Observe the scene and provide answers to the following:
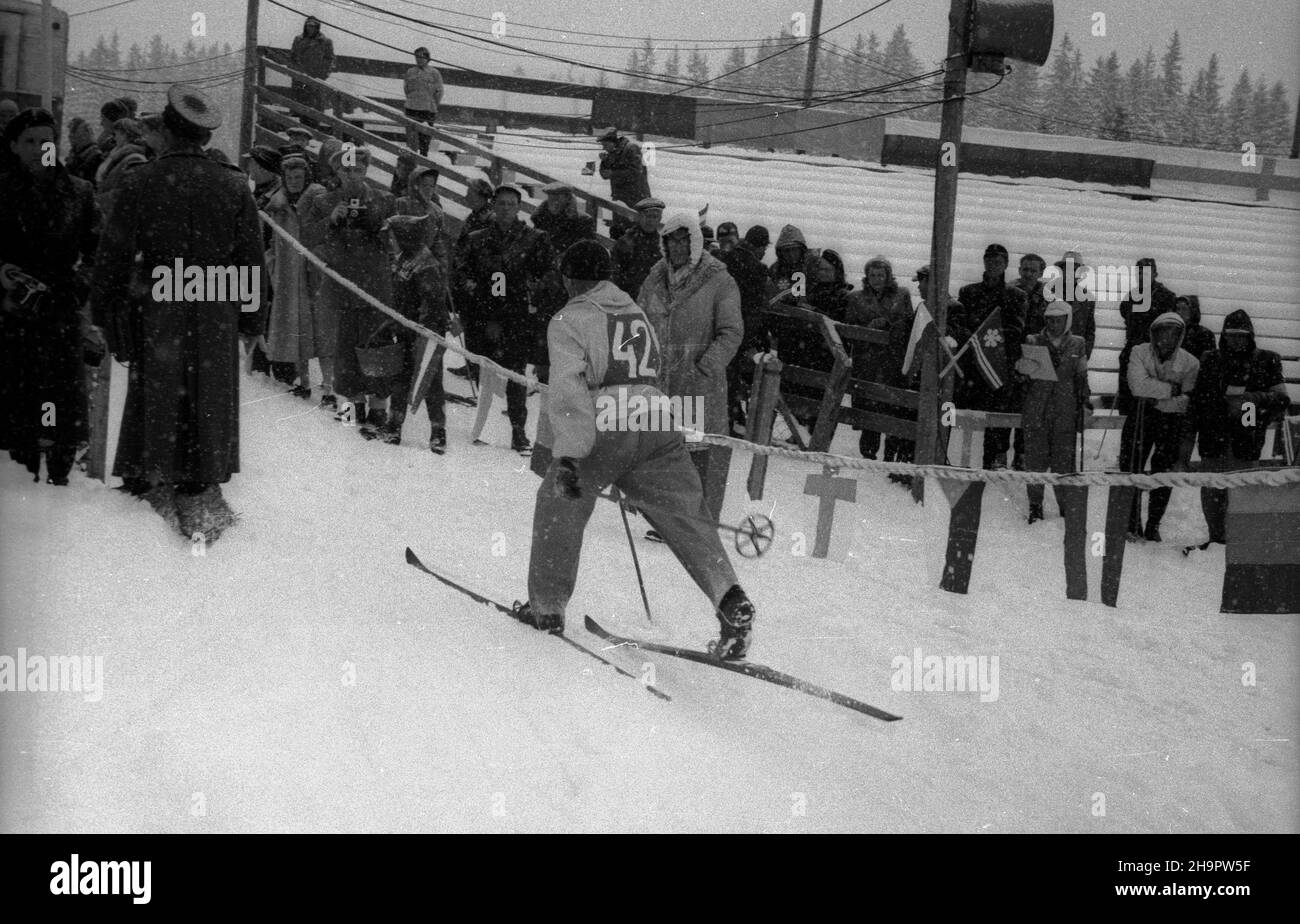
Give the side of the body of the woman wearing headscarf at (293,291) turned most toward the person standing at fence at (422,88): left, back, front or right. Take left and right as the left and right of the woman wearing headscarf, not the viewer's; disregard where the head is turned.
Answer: back

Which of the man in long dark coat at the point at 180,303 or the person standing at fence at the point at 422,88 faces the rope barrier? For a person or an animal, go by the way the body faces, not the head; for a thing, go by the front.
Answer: the person standing at fence

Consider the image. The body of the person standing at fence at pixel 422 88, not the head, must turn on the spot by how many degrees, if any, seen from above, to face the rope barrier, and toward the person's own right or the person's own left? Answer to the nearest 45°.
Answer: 0° — they already face it

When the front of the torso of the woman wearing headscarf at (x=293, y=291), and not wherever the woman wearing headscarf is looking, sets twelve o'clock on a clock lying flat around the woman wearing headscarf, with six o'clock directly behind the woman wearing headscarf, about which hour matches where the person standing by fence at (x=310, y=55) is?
The person standing by fence is roughly at 6 o'clock from the woman wearing headscarf.

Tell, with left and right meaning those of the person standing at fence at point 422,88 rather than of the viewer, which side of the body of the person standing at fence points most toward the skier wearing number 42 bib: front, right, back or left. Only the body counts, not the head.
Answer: front

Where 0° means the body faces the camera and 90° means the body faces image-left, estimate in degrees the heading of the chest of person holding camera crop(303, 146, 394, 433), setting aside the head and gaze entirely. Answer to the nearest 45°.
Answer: approximately 0°

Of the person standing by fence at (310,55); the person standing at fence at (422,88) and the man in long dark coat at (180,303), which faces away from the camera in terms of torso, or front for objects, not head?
the man in long dark coat

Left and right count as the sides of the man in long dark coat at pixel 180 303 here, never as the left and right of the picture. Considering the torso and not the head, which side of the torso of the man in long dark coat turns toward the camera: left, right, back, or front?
back
